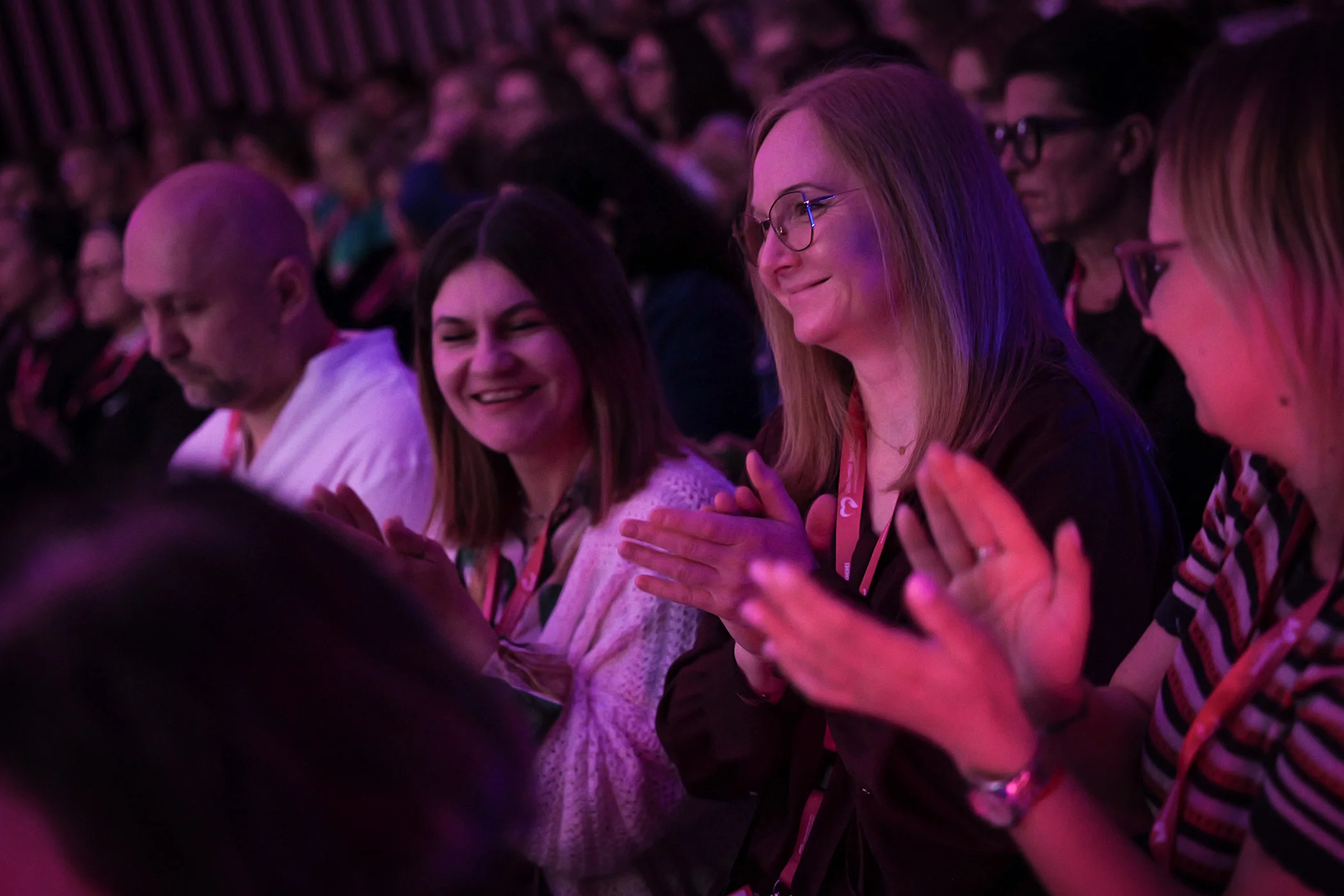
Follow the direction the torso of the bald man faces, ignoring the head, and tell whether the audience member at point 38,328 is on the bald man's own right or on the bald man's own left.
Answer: on the bald man's own right

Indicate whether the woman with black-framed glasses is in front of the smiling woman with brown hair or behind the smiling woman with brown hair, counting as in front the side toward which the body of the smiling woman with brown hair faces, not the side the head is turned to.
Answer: behind

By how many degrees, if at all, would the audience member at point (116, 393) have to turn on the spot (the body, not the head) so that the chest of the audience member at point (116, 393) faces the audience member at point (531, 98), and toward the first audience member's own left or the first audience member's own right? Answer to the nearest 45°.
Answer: approximately 135° to the first audience member's own left

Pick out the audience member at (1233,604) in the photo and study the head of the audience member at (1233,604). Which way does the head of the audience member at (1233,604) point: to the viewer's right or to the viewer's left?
to the viewer's left

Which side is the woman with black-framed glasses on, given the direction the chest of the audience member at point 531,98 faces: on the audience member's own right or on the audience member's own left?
on the audience member's own left

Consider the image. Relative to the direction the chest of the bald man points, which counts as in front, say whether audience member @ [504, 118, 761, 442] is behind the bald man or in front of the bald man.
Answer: behind

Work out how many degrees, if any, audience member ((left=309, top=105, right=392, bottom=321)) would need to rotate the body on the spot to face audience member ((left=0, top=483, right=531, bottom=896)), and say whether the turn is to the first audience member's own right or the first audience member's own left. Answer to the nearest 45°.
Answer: approximately 45° to the first audience member's own left

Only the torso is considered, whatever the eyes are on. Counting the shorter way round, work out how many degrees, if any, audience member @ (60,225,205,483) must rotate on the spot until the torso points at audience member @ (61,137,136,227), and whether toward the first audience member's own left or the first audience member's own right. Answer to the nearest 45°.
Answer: approximately 135° to the first audience member's own right

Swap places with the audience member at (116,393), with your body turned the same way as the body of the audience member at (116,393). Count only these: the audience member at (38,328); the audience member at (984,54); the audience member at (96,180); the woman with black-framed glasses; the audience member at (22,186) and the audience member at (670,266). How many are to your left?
3

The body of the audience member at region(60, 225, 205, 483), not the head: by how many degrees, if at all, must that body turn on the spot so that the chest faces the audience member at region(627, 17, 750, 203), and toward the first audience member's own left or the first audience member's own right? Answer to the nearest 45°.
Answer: approximately 135° to the first audience member's own left

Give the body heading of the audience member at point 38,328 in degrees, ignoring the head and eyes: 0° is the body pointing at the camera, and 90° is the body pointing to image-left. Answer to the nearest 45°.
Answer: approximately 45°
